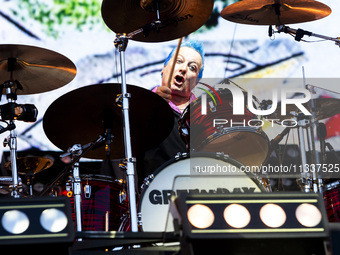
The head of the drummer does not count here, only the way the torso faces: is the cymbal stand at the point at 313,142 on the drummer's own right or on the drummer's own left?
on the drummer's own left

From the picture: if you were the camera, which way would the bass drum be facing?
facing the viewer

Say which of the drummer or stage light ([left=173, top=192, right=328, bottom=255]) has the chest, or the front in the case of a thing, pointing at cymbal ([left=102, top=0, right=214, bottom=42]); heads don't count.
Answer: the drummer

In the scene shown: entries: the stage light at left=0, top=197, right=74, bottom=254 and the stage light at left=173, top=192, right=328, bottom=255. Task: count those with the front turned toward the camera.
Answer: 2

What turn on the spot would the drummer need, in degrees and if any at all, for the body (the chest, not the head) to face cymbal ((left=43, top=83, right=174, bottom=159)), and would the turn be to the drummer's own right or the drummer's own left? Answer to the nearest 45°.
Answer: approximately 45° to the drummer's own right

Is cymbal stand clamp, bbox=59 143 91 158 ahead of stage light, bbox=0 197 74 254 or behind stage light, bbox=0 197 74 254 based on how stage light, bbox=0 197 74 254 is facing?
behind

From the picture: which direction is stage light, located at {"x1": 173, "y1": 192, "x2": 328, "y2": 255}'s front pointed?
toward the camera

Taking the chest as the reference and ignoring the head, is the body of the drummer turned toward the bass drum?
yes

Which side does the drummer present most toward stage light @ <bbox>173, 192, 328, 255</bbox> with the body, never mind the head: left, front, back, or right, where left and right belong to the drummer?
front

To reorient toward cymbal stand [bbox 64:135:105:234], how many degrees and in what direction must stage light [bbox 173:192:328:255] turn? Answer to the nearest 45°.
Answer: approximately 135° to its right

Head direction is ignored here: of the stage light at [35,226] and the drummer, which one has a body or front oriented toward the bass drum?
the drummer

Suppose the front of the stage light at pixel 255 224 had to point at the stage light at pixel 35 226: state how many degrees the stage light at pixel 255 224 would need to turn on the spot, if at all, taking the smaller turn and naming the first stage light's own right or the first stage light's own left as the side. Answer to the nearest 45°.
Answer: approximately 90° to the first stage light's own right

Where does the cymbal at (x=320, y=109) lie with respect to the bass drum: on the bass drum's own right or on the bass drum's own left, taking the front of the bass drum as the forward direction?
on the bass drum's own left
